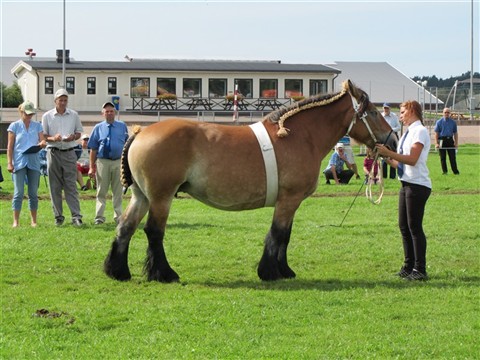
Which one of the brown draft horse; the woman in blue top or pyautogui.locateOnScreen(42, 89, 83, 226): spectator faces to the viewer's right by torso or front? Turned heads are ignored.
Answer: the brown draft horse

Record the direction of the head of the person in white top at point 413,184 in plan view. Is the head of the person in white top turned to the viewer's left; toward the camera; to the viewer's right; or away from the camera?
to the viewer's left

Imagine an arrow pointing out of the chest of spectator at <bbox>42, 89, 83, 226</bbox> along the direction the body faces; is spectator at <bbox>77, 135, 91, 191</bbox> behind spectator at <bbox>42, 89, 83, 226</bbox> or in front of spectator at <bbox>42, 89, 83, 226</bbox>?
behind

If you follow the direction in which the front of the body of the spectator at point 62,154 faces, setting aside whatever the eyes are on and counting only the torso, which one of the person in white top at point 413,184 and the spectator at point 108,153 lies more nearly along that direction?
the person in white top

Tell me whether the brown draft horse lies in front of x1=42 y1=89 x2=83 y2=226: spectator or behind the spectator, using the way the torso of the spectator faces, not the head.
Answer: in front

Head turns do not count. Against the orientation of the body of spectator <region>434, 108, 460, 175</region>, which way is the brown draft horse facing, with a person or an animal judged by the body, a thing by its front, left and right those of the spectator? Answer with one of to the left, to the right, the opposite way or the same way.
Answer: to the left

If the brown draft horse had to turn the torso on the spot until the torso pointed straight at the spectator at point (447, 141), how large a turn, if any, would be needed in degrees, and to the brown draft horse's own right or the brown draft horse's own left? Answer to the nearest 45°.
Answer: approximately 90° to the brown draft horse's own left

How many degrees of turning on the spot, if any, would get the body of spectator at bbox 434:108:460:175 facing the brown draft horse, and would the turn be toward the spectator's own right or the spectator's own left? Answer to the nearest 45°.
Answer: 0° — they already face it

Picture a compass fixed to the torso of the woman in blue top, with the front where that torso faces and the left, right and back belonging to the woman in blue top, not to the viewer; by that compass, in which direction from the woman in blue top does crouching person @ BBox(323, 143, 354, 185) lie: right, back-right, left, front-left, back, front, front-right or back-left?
back-left

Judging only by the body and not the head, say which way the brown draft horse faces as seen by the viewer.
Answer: to the viewer's right

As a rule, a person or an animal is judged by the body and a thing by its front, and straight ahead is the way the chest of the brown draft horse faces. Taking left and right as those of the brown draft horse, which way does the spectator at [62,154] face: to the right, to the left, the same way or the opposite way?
to the right

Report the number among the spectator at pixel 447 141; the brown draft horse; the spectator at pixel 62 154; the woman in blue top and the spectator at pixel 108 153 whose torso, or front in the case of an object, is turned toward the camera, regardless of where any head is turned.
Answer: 4
